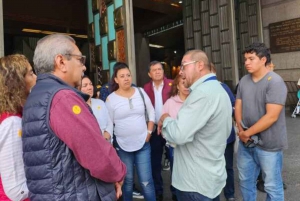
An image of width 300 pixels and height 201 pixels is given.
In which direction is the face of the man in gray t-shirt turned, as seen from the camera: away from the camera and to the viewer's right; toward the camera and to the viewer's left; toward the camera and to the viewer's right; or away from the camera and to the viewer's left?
toward the camera and to the viewer's left

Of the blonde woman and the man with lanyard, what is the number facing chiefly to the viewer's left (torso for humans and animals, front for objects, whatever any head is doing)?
1

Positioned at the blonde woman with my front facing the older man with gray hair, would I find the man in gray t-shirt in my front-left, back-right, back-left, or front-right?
front-left

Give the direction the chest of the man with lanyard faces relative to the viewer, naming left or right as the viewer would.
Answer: facing to the left of the viewer

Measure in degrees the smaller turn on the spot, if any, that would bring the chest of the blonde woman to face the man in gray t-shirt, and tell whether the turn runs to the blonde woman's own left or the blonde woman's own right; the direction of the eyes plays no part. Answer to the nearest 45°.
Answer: approximately 45° to the blonde woman's own right

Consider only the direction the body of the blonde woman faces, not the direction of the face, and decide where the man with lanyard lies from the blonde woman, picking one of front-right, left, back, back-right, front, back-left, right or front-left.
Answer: front-right

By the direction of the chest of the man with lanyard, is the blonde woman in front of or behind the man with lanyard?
in front

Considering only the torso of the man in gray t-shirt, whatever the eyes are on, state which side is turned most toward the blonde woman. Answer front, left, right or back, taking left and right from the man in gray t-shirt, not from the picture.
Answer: front

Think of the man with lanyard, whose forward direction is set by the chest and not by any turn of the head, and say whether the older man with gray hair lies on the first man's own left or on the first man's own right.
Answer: on the first man's own left

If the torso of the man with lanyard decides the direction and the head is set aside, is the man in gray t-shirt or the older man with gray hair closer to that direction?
the older man with gray hair

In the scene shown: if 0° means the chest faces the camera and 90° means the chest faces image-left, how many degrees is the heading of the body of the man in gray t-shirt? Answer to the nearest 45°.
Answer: approximately 45°

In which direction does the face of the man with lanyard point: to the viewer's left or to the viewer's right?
to the viewer's left

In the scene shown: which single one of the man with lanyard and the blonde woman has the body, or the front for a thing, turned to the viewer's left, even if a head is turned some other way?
the man with lanyard
